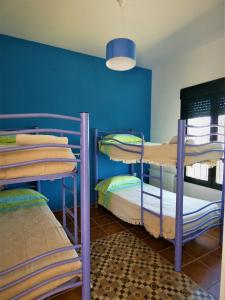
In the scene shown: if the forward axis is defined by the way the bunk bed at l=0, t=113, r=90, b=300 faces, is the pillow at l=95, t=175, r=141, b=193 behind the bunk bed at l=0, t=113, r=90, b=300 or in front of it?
behind

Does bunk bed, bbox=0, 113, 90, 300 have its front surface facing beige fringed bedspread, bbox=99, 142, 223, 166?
no

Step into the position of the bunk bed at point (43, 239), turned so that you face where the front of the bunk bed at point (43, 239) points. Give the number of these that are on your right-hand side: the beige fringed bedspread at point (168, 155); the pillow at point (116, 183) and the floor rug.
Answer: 0

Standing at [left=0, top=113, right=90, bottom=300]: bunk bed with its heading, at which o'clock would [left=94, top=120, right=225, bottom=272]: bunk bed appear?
[left=94, top=120, right=225, bottom=272]: bunk bed is roughly at 8 o'clock from [left=0, top=113, right=90, bottom=300]: bunk bed.

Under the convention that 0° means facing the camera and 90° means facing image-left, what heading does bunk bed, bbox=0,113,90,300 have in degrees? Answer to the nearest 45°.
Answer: approximately 0°

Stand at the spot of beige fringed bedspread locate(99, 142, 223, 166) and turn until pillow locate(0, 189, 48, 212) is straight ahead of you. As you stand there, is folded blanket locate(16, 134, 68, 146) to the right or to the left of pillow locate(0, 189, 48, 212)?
left
